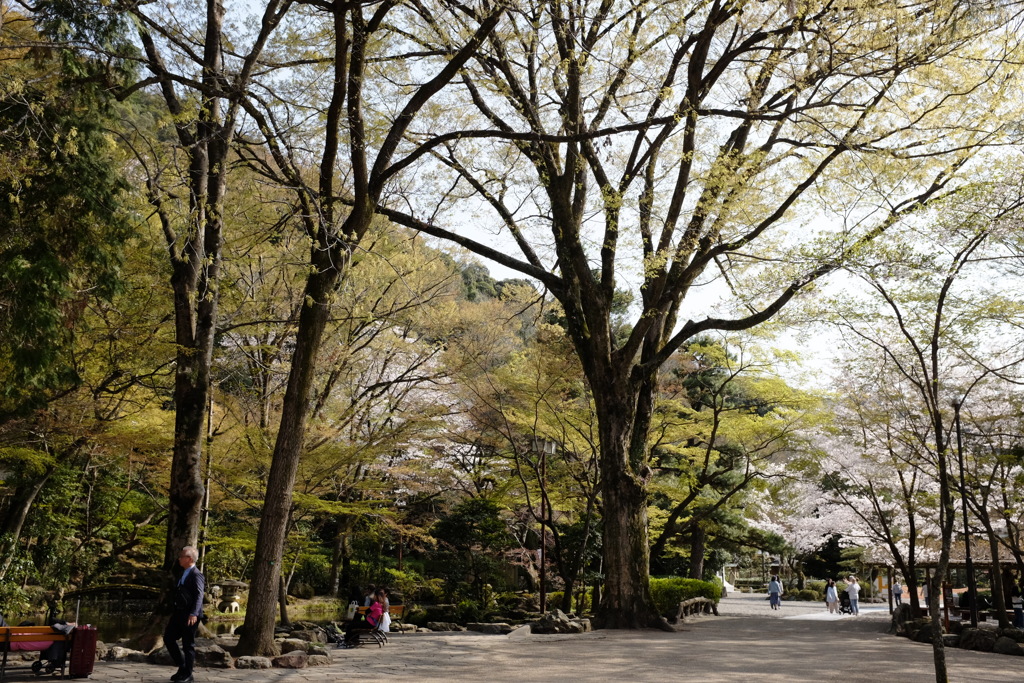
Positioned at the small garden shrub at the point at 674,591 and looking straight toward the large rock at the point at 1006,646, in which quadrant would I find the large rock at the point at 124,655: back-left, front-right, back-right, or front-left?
front-right

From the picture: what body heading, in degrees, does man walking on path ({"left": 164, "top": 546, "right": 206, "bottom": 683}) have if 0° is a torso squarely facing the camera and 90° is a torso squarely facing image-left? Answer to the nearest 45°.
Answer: approximately 90°

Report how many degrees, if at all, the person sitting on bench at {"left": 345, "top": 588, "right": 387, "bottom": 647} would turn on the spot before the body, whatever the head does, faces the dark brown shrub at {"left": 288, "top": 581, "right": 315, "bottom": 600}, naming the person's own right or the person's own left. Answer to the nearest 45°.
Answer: approximately 90° to the person's own right

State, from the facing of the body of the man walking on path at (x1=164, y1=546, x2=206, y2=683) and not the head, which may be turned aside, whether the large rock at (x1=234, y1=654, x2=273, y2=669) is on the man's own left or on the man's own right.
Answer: on the man's own right

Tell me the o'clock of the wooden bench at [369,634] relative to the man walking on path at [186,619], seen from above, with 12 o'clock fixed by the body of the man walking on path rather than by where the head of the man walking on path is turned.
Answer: The wooden bench is roughly at 4 o'clock from the man walking on path.
